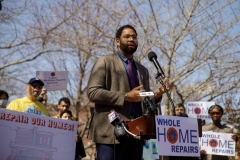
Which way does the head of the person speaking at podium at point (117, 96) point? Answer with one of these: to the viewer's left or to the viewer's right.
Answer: to the viewer's right

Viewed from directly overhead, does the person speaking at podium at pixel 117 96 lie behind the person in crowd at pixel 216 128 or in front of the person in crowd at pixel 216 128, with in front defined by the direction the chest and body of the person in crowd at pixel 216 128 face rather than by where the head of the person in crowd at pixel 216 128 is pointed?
in front

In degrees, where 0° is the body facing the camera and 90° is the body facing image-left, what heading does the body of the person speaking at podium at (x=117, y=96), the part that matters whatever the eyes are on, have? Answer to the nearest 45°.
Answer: approximately 315°

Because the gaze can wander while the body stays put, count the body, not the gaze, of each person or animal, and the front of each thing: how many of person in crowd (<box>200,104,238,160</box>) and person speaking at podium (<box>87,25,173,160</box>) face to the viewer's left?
0

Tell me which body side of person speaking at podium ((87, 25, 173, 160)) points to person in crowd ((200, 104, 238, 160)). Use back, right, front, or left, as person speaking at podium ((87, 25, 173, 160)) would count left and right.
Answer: left

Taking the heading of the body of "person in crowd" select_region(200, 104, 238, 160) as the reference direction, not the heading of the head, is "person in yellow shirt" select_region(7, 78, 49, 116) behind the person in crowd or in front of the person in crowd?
in front

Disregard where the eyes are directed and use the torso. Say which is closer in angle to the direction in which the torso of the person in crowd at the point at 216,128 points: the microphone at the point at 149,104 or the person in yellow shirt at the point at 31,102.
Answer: the microphone

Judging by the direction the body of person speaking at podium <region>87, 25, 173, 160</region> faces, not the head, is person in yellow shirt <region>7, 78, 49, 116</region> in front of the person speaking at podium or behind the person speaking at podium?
behind

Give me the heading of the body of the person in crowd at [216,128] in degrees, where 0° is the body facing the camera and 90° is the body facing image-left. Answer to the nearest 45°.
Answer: approximately 0°

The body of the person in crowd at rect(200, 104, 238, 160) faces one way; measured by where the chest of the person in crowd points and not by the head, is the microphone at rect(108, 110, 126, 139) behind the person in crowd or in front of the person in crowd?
in front

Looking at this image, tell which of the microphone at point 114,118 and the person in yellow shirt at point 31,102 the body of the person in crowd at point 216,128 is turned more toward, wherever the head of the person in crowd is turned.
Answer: the microphone
